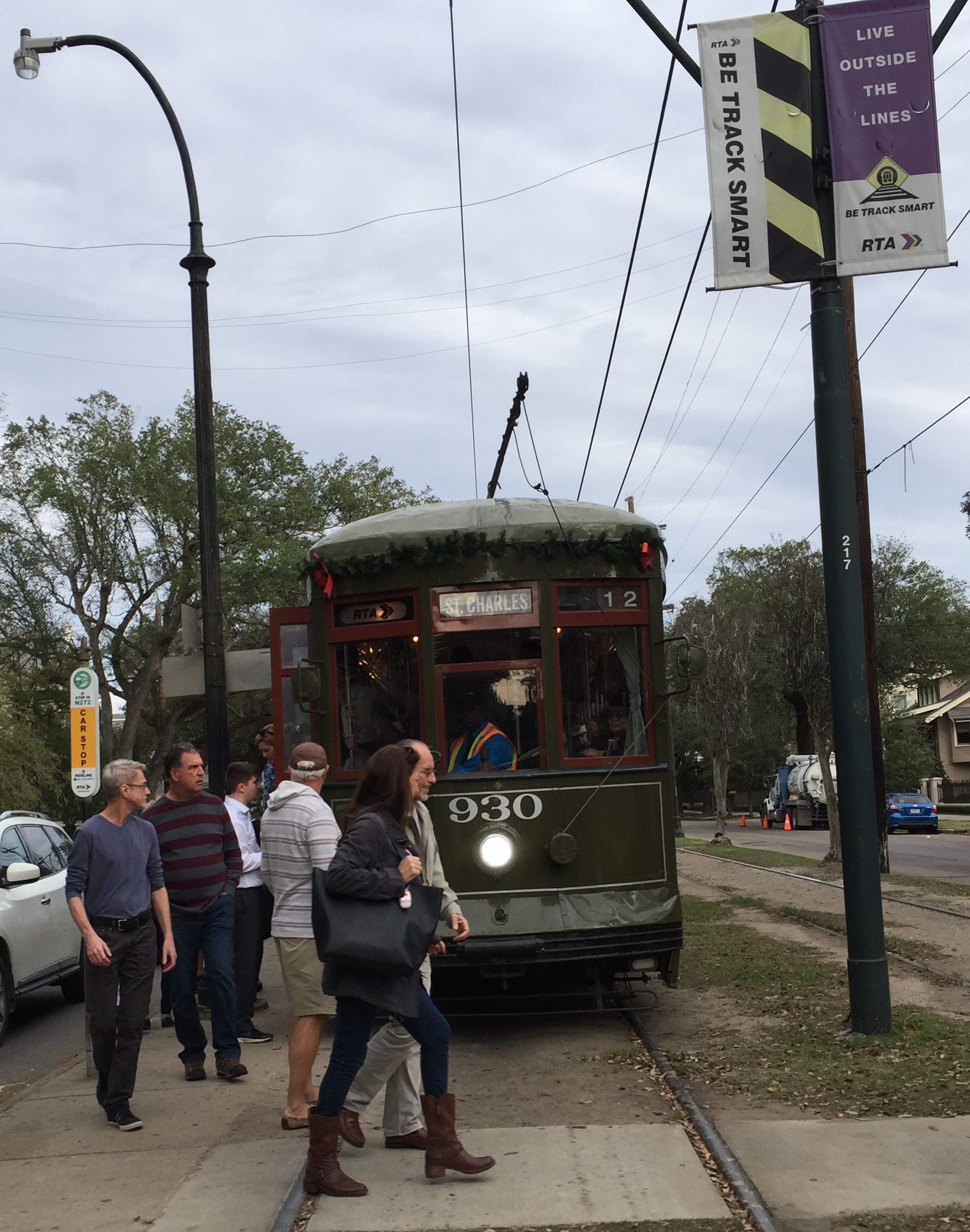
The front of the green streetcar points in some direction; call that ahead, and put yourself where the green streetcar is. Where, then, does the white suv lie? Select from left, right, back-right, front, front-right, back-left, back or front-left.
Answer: front-right

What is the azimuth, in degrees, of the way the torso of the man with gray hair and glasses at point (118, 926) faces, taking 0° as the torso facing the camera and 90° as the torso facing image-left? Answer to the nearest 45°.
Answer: approximately 315°

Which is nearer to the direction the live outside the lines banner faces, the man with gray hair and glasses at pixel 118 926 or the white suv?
the man with gray hair and glasses

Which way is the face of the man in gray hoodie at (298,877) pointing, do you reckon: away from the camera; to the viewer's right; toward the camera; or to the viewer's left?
away from the camera

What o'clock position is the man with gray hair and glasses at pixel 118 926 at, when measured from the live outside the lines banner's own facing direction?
The man with gray hair and glasses is roughly at 2 o'clock from the live outside the lines banner.

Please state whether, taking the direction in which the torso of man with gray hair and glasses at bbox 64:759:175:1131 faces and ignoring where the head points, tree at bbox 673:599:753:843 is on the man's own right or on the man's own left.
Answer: on the man's own left

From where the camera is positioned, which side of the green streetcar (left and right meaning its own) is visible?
front

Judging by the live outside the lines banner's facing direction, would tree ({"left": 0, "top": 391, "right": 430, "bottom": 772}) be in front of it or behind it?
behind

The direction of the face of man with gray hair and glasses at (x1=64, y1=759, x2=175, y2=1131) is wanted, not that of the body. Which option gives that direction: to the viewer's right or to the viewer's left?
to the viewer's right

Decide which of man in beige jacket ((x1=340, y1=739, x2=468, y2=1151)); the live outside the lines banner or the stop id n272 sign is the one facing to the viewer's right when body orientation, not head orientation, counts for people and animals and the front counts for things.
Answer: the man in beige jacket

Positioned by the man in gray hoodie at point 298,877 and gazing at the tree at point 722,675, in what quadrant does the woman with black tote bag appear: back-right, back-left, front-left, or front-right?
back-right

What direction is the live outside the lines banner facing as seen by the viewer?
toward the camera
